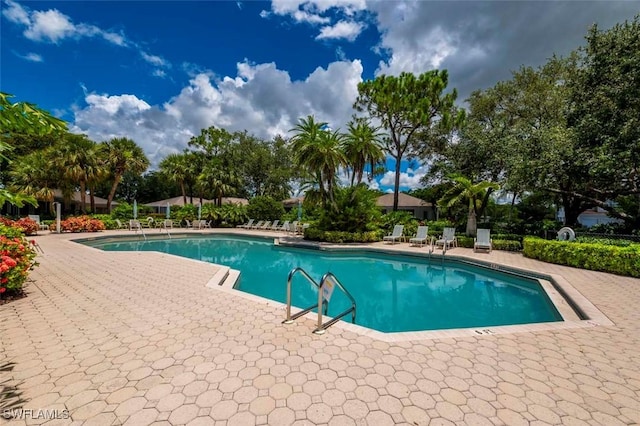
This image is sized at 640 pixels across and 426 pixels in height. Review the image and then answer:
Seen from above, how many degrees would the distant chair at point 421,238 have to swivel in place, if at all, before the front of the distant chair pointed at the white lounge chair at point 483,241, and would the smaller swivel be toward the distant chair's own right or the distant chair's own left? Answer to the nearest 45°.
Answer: approximately 135° to the distant chair's own left

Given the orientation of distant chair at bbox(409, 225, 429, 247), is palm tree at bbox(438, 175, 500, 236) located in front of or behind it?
behind

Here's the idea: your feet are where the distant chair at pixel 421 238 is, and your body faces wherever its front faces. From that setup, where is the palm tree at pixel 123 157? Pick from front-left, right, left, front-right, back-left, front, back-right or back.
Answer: front-right

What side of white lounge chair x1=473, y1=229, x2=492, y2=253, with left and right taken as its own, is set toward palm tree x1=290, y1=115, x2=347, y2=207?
right

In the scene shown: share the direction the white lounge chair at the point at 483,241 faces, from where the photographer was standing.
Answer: facing the viewer

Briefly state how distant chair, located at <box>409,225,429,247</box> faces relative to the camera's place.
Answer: facing the viewer and to the left of the viewer

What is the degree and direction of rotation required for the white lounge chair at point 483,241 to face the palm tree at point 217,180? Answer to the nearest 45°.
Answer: approximately 90° to its right

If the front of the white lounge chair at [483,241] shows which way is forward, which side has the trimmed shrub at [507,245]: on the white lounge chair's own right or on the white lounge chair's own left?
on the white lounge chair's own left

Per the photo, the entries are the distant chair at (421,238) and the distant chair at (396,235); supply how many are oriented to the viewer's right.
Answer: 0

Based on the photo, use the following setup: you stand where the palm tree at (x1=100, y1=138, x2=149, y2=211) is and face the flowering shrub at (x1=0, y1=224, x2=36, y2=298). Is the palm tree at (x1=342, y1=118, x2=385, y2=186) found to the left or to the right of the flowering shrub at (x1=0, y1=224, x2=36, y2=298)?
left

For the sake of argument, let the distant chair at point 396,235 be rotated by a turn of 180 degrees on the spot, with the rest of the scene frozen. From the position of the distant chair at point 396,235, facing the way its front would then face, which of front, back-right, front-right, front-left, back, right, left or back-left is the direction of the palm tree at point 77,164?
back-left

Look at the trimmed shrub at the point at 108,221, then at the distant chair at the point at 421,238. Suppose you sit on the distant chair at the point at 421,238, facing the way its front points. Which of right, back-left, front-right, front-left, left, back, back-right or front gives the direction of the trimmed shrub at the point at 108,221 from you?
front-right

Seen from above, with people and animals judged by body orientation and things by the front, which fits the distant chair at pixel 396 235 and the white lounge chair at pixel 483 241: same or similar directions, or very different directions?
same or similar directions

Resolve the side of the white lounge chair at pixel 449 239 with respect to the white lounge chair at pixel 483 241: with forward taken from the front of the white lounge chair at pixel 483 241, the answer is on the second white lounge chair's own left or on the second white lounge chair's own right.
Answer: on the second white lounge chair's own right

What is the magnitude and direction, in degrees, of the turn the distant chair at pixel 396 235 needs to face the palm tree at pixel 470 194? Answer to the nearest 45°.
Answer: approximately 135° to its left

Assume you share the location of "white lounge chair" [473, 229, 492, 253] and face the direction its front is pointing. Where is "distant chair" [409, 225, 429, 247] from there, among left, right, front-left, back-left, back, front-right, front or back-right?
right

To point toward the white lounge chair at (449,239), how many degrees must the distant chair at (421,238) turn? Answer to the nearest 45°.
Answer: approximately 135° to its left

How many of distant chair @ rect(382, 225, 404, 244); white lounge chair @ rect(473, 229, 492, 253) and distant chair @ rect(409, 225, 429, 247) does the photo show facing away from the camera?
0

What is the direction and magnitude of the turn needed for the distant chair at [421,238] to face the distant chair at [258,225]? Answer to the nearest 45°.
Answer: approximately 45° to its right

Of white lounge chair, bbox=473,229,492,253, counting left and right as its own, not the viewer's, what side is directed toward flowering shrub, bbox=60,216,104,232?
right
